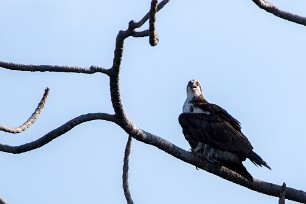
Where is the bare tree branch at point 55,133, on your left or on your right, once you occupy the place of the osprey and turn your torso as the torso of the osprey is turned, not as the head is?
on your left

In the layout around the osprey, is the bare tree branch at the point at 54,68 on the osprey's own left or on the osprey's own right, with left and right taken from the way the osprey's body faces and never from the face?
on the osprey's own left
